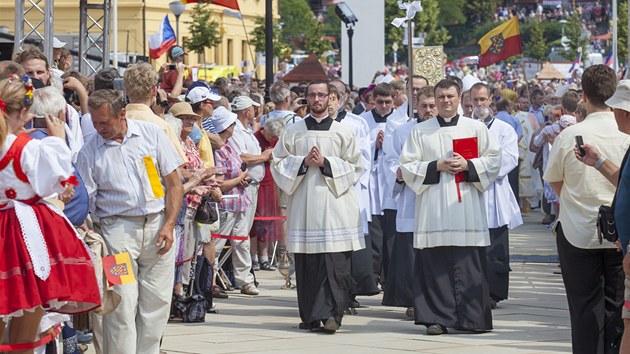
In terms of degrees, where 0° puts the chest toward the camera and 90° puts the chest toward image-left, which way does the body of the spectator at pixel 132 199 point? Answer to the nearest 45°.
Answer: approximately 0°

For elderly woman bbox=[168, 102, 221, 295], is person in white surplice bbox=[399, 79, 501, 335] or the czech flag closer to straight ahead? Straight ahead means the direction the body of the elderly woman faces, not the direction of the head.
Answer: the person in white surplice

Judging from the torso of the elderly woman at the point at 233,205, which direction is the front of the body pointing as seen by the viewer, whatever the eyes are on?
to the viewer's right

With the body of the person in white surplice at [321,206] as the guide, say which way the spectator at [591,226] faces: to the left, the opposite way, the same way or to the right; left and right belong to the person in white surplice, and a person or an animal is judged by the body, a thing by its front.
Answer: the opposite way

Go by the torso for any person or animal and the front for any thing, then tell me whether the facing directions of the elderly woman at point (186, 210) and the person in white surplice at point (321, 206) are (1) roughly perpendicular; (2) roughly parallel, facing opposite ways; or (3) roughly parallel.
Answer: roughly perpendicular

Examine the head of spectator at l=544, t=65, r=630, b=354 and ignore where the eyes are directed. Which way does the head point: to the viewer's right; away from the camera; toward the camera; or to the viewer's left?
away from the camera

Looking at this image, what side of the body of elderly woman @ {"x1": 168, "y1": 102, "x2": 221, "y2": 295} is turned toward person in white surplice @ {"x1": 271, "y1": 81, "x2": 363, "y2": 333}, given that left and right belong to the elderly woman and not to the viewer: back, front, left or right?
front

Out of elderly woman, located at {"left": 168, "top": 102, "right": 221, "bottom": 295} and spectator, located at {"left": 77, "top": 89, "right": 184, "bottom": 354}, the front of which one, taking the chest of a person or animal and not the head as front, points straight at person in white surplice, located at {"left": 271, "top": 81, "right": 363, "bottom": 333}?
the elderly woman

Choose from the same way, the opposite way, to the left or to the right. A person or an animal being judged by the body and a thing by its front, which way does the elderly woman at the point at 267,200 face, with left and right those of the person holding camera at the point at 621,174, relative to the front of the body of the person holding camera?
the opposite way
